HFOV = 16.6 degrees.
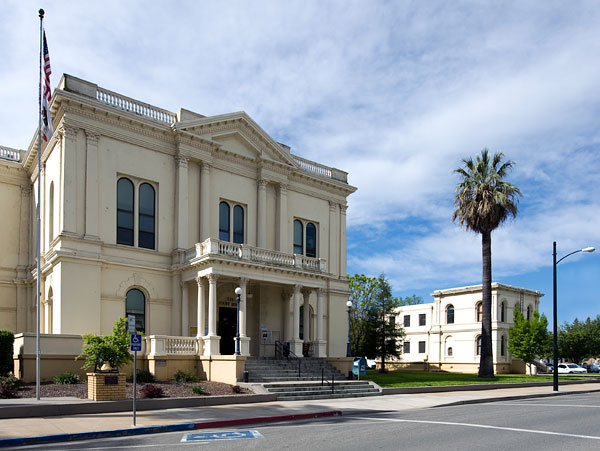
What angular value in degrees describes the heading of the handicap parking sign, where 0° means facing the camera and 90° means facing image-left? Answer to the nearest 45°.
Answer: approximately 0°

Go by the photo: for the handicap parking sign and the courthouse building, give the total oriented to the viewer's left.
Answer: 0

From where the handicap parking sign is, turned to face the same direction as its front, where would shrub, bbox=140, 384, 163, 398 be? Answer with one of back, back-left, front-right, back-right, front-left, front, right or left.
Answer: back

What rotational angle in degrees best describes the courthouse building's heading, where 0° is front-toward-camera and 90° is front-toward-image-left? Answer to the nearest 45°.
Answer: approximately 315°

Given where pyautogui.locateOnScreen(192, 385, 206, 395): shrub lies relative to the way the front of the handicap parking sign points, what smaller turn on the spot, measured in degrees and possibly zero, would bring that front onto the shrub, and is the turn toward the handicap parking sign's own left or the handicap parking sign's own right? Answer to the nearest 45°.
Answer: approximately 180°

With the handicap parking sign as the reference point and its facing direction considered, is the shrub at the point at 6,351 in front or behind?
behind

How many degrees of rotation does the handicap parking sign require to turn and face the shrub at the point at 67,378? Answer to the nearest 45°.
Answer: approximately 180°

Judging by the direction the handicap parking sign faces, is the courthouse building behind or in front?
behind
